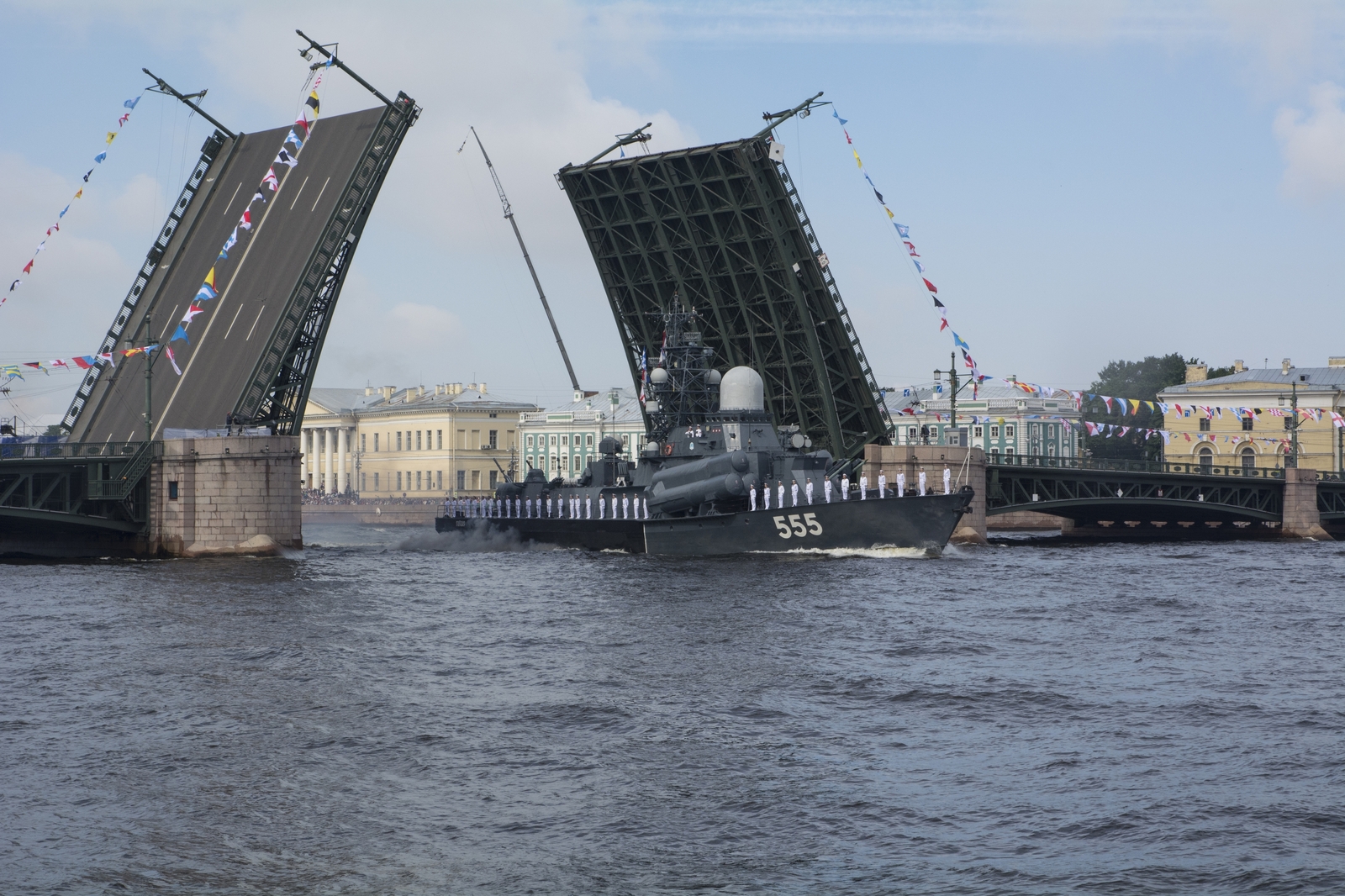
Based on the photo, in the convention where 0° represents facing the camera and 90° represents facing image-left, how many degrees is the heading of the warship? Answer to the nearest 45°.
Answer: approximately 315°

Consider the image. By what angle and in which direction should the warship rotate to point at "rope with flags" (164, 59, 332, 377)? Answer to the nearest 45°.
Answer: approximately 135° to its right
